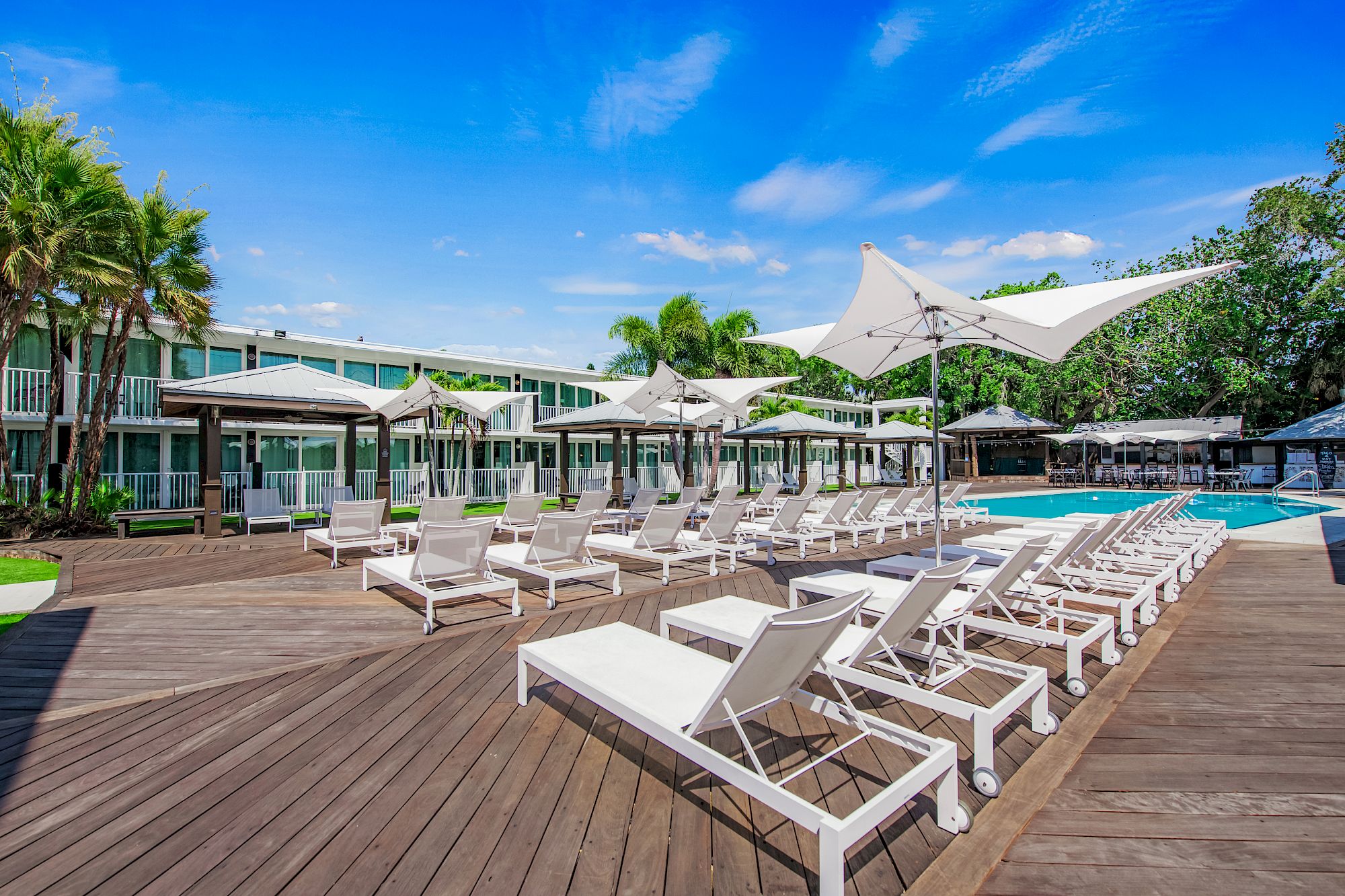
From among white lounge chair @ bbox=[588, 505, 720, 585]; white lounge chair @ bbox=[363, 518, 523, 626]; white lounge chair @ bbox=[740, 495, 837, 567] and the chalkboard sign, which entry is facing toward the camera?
the chalkboard sign

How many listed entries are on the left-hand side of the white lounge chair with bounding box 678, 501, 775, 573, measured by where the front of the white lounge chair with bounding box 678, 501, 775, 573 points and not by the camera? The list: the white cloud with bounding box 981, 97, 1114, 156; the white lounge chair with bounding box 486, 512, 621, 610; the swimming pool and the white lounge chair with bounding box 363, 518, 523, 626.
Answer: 2

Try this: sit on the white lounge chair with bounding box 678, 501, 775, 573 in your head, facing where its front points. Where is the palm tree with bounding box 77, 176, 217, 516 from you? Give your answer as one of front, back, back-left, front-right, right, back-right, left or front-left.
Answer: front-left

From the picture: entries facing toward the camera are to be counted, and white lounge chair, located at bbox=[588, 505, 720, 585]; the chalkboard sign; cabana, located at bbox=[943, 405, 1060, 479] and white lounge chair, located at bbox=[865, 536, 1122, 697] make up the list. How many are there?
2

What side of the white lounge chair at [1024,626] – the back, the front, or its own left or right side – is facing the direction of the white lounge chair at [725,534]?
front

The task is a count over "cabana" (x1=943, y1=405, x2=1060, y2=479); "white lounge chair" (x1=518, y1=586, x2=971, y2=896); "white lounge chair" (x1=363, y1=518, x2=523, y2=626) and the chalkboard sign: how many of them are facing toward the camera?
2

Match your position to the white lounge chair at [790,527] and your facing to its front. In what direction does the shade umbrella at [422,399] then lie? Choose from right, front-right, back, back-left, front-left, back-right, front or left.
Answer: front-left

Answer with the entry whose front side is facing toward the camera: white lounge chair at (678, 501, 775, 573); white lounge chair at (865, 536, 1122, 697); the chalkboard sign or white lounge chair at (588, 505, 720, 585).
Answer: the chalkboard sign

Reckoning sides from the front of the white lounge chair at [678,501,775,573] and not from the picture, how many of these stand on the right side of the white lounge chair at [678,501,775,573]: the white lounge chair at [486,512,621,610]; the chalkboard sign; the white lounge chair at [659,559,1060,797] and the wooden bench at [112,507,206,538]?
1

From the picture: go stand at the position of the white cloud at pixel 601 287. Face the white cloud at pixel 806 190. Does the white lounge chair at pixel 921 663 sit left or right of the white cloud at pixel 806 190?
right

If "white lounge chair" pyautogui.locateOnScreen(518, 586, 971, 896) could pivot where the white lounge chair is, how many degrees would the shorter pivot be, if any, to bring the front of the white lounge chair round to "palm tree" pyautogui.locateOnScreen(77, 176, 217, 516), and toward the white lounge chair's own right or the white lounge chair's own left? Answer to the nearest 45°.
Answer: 0° — it already faces it

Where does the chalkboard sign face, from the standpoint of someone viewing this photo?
facing the viewer

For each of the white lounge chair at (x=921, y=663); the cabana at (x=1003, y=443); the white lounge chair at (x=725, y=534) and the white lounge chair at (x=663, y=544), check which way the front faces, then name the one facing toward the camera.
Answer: the cabana

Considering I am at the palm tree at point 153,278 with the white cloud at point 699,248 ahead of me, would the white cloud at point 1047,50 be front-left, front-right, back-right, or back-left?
front-right

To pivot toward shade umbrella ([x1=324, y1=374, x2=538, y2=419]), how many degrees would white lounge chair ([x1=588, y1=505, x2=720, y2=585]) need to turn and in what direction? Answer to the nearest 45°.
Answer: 0° — it already faces it

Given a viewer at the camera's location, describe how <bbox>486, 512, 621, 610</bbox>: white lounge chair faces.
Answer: facing away from the viewer and to the left of the viewer

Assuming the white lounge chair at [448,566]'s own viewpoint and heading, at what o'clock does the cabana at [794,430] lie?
The cabana is roughly at 3 o'clock from the white lounge chair.
